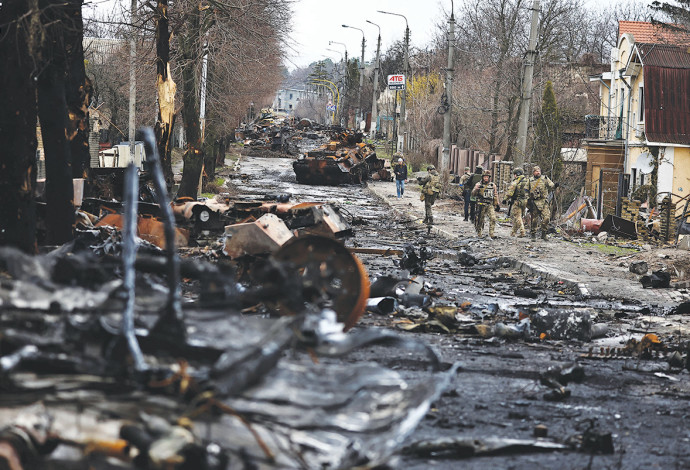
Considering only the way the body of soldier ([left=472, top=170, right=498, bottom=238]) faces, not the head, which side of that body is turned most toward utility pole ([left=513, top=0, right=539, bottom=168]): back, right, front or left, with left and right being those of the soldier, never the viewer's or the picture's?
back

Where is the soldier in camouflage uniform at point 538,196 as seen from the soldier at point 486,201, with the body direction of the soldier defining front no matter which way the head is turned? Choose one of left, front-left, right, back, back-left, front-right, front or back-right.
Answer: left

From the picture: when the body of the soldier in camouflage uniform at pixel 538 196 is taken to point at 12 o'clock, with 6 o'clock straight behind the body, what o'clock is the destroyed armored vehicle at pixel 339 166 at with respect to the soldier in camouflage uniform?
The destroyed armored vehicle is roughly at 5 o'clock from the soldier in camouflage uniform.

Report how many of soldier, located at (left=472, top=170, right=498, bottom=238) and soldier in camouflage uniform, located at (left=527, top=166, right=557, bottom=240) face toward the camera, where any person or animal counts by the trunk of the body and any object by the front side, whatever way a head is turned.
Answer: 2

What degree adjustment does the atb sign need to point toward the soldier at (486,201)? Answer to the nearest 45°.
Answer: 0° — it already faces them

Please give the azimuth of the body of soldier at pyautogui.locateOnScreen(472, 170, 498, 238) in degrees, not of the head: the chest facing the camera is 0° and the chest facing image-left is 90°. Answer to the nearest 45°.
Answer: approximately 0°

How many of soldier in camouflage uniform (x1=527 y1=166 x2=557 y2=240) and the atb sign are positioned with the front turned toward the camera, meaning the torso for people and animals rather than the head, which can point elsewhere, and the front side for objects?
2

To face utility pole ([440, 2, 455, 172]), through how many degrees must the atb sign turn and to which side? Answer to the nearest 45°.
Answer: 0° — it already faces it

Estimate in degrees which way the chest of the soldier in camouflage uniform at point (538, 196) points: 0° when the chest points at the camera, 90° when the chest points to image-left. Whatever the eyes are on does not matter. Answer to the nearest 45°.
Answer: approximately 0°
